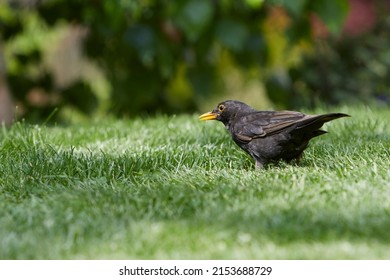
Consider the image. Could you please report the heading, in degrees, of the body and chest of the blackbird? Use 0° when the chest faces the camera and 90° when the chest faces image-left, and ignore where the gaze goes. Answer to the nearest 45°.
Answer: approximately 90°
